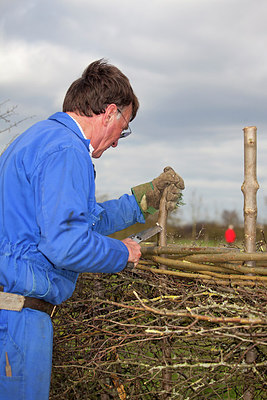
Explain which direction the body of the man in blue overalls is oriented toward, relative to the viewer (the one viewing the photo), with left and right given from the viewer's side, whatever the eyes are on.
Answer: facing to the right of the viewer
